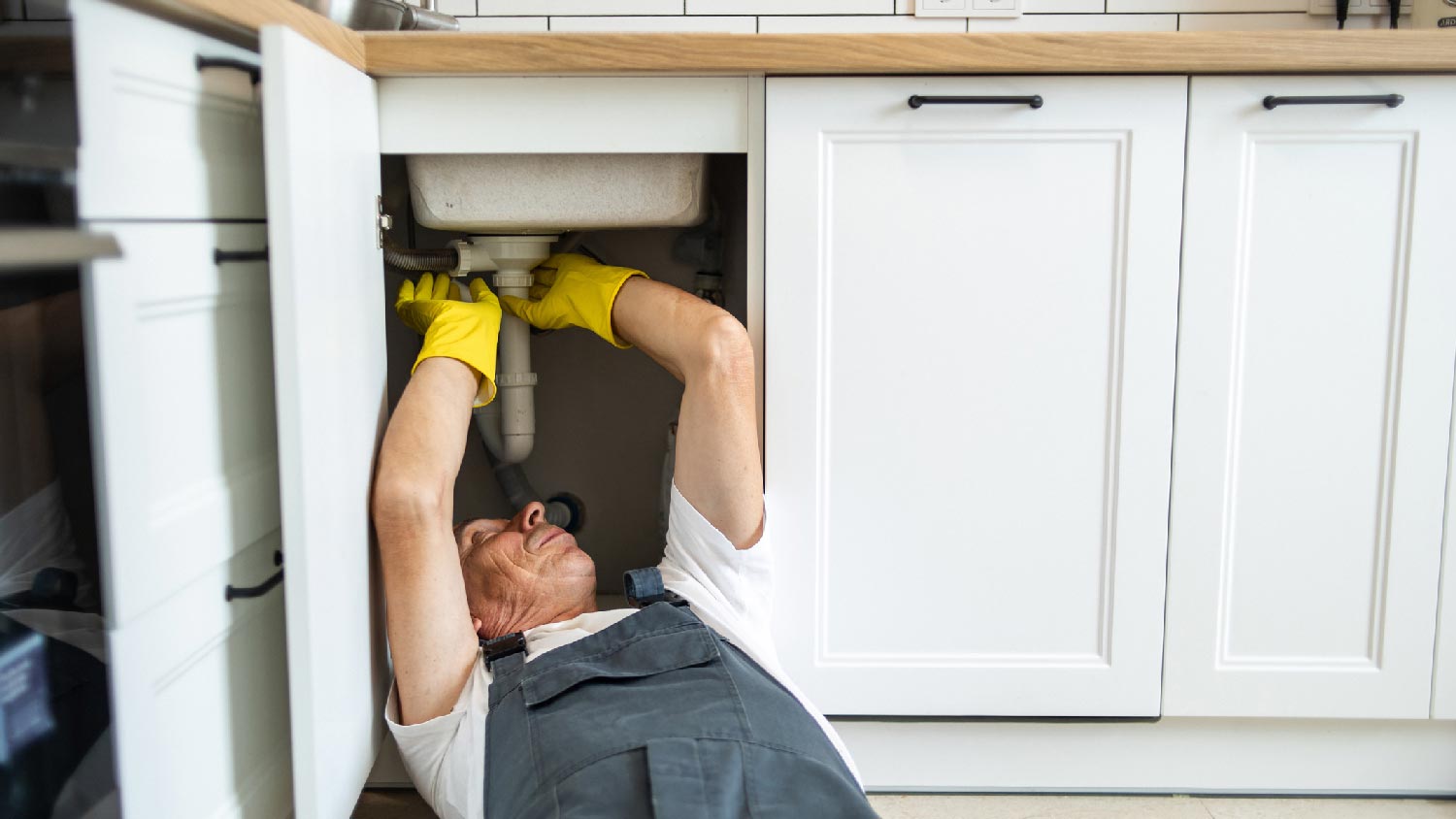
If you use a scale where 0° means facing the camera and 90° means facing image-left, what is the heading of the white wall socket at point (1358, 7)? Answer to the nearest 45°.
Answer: approximately 0°

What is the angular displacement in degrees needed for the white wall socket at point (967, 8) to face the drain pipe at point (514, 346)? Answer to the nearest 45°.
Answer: approximately 45° to its right

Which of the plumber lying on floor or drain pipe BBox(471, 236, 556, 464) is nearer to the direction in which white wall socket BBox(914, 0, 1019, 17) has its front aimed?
the plumber lying on floor

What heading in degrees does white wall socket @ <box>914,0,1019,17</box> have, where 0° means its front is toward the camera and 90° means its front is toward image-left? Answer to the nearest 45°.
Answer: approximately 0°

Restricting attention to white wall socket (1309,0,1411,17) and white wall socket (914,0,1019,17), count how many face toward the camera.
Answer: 2

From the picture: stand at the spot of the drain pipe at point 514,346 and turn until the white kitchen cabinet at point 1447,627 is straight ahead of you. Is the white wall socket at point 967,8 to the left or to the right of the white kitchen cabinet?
left

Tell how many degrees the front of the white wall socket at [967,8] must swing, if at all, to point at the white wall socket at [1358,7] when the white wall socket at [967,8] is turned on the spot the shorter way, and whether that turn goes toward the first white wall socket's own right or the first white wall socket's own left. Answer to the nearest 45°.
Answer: approximately 90° to the first white wall socket's own left

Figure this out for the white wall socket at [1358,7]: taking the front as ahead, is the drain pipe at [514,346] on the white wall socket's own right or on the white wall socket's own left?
on the white wall socket's own right

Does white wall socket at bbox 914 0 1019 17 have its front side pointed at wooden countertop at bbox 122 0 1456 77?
yes

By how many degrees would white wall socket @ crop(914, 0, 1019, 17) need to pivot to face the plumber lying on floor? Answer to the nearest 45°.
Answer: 0° — it already faces them
